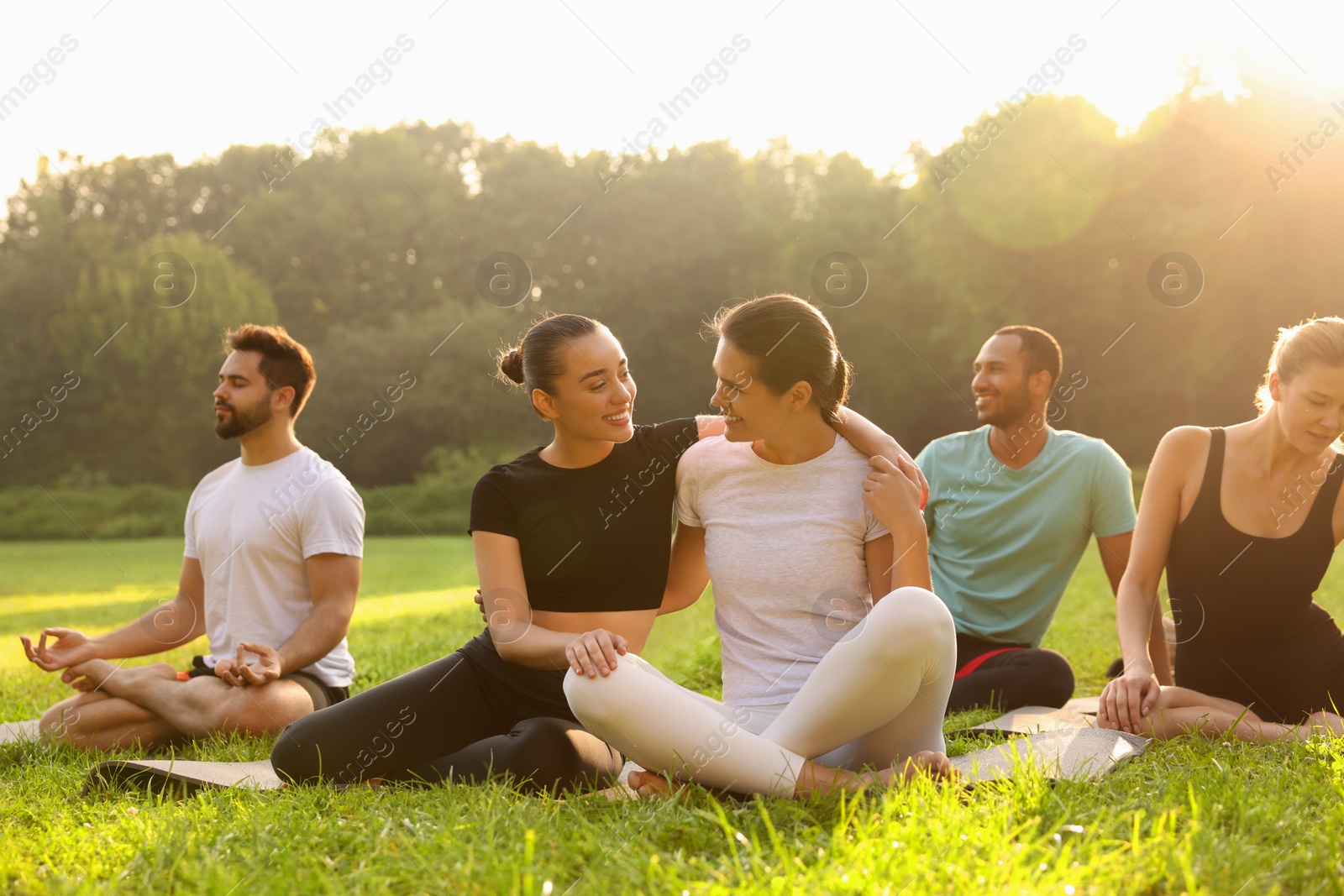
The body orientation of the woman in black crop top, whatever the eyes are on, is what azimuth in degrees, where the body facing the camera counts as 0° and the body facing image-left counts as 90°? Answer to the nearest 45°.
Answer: approximately 0°

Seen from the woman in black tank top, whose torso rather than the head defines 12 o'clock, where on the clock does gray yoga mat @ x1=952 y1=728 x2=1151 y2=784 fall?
The gray yoga mat is roughly at 1 o'clock from the woman in black tank top.

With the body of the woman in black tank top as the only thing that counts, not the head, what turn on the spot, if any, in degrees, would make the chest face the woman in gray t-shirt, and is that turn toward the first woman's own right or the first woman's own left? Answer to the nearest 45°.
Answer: approximately 45° to the first woman's own right

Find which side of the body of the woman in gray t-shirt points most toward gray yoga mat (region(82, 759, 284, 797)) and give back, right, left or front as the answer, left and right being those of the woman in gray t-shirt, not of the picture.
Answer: right

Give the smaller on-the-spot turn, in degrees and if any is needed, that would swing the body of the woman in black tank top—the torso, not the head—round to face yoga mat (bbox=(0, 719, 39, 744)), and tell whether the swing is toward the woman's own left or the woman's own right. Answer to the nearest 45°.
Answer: approximately 90° to the woman's own right

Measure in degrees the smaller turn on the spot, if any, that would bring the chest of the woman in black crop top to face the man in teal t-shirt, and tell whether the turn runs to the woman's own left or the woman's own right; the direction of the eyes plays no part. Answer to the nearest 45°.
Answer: approximately 135° to the woman's own left

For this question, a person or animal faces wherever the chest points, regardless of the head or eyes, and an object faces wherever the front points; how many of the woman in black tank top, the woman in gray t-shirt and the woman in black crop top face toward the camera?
3

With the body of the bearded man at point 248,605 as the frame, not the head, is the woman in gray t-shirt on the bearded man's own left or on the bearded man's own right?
on the bearded man's own left

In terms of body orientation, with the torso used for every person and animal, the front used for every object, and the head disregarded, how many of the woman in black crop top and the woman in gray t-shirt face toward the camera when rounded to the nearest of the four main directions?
2

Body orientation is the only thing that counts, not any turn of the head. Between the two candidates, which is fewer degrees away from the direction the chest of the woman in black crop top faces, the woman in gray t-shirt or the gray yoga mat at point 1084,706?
the woman in gray t-shirt

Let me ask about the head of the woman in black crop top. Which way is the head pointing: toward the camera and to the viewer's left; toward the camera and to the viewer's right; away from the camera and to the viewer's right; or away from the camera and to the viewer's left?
toward the camera and to the viewer's right

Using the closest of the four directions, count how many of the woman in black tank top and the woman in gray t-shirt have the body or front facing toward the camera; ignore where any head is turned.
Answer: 2

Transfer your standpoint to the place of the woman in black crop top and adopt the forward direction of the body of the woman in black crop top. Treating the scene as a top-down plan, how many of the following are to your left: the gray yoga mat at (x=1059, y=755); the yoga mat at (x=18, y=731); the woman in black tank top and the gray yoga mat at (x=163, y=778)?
2

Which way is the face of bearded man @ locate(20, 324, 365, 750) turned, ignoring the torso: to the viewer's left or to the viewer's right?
to the viewer's left
